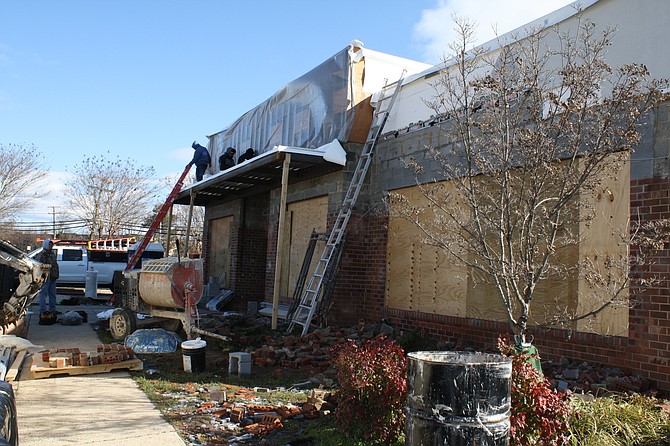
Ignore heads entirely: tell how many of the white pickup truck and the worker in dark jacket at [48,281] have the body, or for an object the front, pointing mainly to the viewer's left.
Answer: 1

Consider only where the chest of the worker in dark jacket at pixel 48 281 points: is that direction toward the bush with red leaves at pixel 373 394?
no

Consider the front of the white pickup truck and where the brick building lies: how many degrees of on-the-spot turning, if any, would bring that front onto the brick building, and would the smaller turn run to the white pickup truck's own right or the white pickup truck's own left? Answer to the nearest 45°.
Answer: approximately 90° to the white pickup truck's own left

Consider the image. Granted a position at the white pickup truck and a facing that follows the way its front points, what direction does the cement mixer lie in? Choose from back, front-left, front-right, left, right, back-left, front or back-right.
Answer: left

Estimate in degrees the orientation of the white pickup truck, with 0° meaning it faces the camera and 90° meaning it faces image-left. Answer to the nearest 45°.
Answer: approximately 90°

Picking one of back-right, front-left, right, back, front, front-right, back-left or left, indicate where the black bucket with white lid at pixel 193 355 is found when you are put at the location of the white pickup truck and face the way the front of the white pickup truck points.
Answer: left

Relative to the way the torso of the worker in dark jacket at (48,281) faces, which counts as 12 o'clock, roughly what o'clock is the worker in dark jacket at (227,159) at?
the worker in dark jacket at (227,159) is roughly at 9 o'clock from the worker in dark jacket at (48,281).

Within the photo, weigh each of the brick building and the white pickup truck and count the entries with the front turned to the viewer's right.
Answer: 0

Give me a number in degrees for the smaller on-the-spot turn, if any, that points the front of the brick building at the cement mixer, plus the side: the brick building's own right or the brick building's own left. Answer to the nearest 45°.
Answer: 0° — it already faces it
